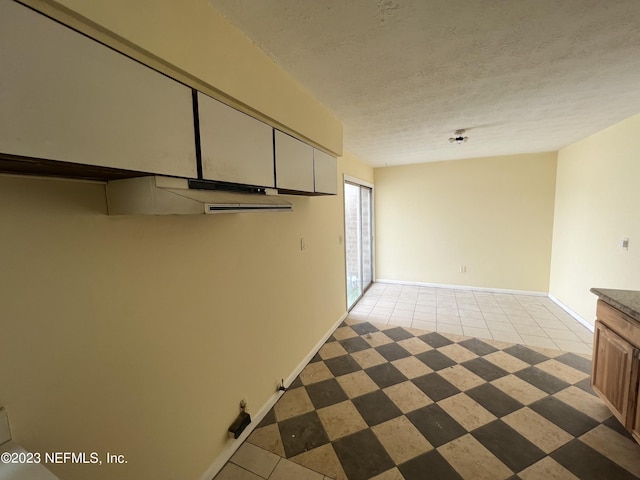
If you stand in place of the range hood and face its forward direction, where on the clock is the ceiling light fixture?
The ceiling light fixture is roughly at 10 o'clock from the range hood.

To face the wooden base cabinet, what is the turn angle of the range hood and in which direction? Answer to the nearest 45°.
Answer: approximately 45° to its left

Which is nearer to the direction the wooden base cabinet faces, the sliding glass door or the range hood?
the range hood

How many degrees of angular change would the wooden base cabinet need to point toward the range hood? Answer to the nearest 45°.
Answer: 0° — it already faces it

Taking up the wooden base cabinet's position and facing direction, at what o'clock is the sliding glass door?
The sliding glass door is roughly at 2 o'clock from the wooden base cabinet.

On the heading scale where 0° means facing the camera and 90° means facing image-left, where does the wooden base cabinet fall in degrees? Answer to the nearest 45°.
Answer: approximately 45°

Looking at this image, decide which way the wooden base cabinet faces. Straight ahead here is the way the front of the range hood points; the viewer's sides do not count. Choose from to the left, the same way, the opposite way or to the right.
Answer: the opposite way

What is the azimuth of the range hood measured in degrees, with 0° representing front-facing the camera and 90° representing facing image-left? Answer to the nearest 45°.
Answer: approximately 315°

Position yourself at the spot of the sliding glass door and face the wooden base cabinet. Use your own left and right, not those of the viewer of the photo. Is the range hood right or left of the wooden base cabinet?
right
